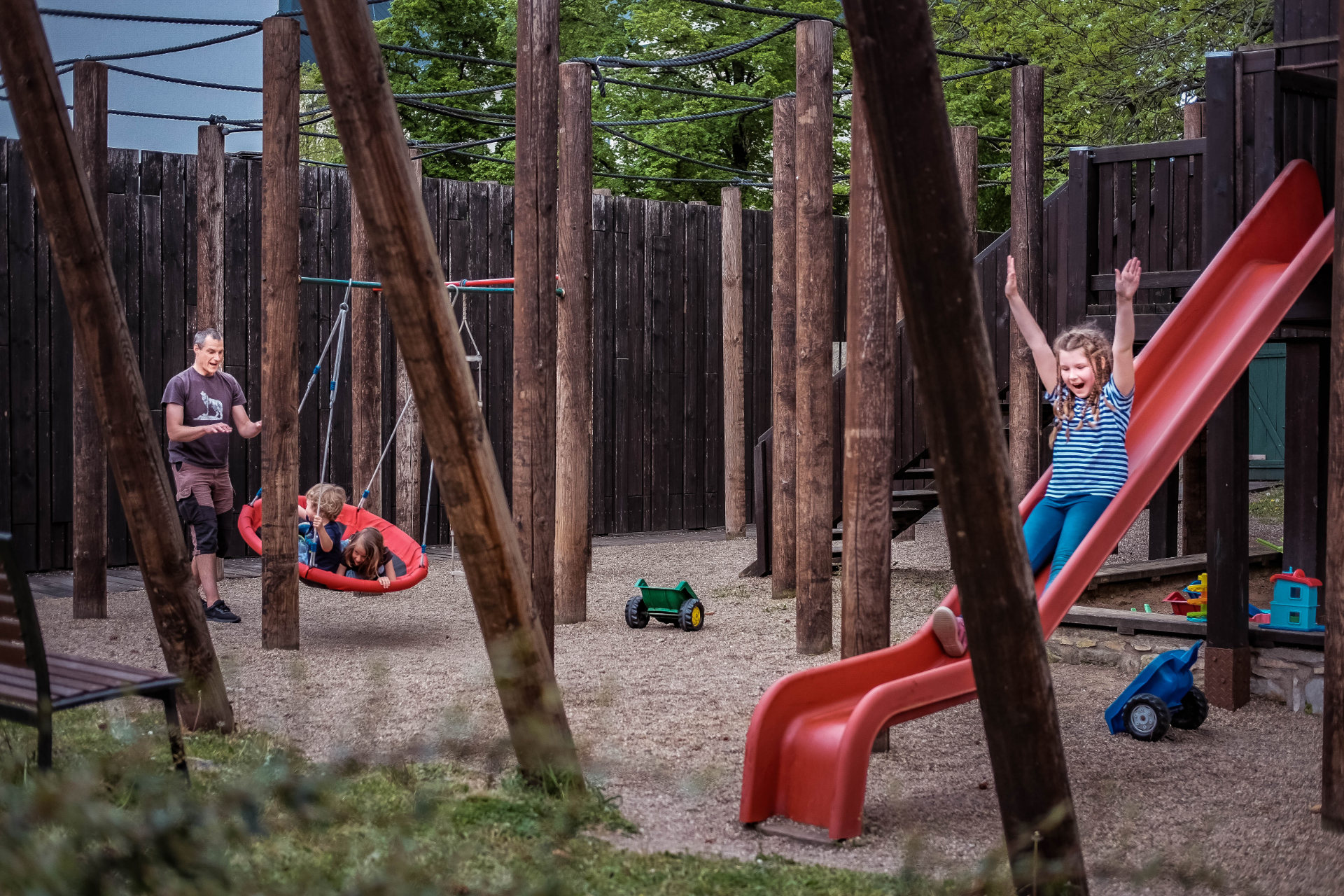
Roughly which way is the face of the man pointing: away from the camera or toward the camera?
toward the camera

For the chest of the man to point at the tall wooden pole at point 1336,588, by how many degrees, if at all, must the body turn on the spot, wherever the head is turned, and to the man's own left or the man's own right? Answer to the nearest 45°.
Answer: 0° — they already face it

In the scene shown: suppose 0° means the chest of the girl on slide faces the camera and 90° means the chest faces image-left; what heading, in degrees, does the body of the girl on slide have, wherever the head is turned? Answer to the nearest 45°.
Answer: approximately 45°

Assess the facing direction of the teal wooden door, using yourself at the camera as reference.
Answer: facing the viewer

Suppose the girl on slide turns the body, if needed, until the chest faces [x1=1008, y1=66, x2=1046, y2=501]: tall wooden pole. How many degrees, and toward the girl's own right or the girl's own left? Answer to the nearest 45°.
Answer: approximately 135° to the girl's own right

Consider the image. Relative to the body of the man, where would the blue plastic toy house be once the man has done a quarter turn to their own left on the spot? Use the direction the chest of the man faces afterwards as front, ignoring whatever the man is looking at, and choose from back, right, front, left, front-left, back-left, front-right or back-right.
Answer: right

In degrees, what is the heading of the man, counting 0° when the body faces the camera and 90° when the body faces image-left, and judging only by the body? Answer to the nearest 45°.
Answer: approximately 315°

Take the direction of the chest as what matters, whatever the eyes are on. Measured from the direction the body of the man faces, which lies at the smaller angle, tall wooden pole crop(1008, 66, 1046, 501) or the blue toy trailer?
the blue toy trailer

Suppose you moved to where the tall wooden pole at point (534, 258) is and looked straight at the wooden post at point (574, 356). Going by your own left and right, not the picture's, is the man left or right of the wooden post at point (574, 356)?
left

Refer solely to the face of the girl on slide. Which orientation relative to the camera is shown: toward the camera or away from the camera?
toward the camera

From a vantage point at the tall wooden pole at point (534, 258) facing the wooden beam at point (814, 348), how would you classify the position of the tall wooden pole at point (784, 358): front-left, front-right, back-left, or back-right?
front-left

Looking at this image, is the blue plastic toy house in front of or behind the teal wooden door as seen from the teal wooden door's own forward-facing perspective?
in front

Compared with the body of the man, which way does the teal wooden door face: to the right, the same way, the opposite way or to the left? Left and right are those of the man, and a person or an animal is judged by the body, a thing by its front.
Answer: to the right

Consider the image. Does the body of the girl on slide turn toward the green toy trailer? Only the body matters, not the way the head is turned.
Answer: no

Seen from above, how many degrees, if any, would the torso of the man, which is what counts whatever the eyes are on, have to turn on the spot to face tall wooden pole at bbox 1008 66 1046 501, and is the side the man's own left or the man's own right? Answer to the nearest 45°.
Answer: approximately 45° to the man's own left

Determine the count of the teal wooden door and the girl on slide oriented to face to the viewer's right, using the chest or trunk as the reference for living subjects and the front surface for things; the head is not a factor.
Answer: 0
